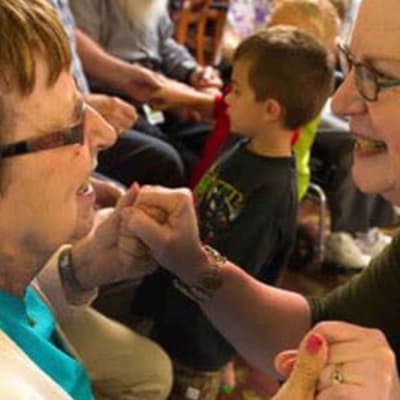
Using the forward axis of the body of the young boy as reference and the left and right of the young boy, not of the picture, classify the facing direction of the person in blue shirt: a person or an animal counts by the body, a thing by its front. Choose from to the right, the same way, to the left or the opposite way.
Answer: the opposite way

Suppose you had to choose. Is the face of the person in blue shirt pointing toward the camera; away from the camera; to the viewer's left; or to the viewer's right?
to the viewer's right

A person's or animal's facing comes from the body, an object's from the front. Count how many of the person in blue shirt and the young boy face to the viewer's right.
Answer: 1

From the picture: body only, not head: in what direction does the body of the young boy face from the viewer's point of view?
to the viewer's left

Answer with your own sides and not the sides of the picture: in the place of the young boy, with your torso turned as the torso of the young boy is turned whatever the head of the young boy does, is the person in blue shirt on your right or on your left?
on your left

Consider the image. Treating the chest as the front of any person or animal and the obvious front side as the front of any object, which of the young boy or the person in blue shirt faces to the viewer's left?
the young boy

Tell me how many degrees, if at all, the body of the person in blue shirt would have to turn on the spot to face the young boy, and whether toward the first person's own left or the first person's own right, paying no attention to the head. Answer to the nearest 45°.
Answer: approximately 45° to the first person's own left

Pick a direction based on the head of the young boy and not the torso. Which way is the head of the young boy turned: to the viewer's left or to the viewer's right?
to the viewer's left

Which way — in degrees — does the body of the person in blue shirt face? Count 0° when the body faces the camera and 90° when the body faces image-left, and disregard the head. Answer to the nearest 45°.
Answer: approximately 270°
